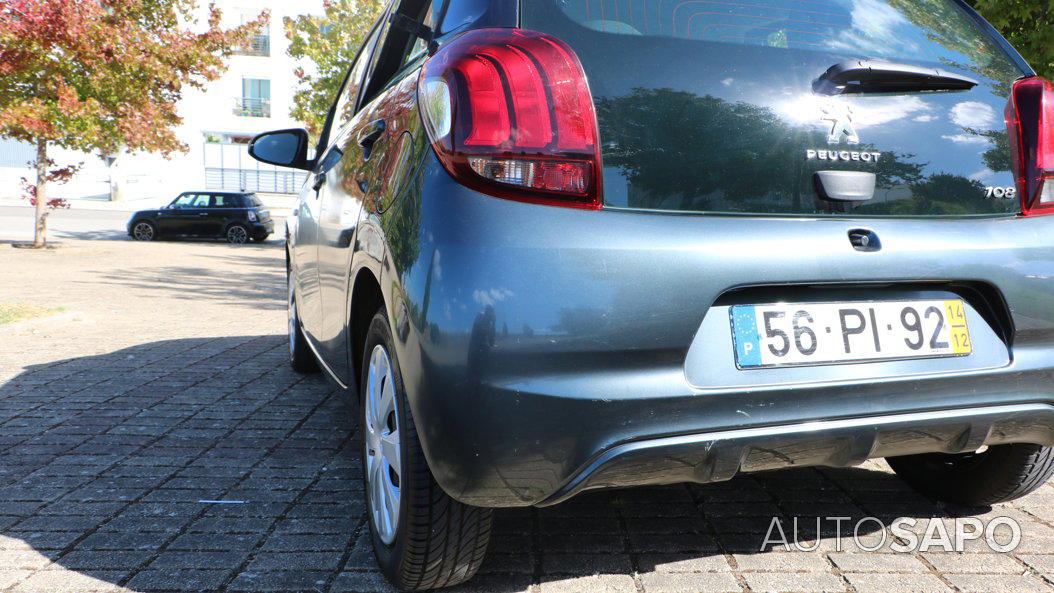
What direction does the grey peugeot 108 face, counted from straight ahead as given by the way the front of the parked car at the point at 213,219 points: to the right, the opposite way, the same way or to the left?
to the right

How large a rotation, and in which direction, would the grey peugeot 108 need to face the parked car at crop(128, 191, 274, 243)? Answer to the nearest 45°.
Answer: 0° — it already faces it

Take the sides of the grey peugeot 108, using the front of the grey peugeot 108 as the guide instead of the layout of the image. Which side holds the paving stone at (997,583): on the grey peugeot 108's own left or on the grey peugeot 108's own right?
on the grey peugeot 108's own right

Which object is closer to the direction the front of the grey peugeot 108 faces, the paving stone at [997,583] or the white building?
the white building

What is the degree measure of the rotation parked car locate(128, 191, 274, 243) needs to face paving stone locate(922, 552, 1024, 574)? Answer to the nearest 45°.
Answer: approximately 90° to its left

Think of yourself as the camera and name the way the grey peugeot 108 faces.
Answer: facing away from the viewer and to the left of the viewer

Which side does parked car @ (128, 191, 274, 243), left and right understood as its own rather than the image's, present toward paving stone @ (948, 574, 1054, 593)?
left

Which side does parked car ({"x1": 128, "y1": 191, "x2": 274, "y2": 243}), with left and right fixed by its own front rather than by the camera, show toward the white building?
right

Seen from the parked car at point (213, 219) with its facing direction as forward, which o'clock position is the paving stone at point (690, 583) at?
The paving stone is roughly at 9 o'clock from the parked car.

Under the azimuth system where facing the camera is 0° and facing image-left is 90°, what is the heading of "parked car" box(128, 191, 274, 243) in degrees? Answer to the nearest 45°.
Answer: approximately 90°

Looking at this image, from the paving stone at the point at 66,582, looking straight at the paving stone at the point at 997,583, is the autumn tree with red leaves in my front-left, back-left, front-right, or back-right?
back-left

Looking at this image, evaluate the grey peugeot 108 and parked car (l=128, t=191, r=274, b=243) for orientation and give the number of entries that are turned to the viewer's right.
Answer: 0

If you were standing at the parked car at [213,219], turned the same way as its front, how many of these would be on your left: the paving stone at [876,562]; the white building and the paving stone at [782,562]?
2

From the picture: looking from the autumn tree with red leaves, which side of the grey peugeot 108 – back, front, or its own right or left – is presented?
front
